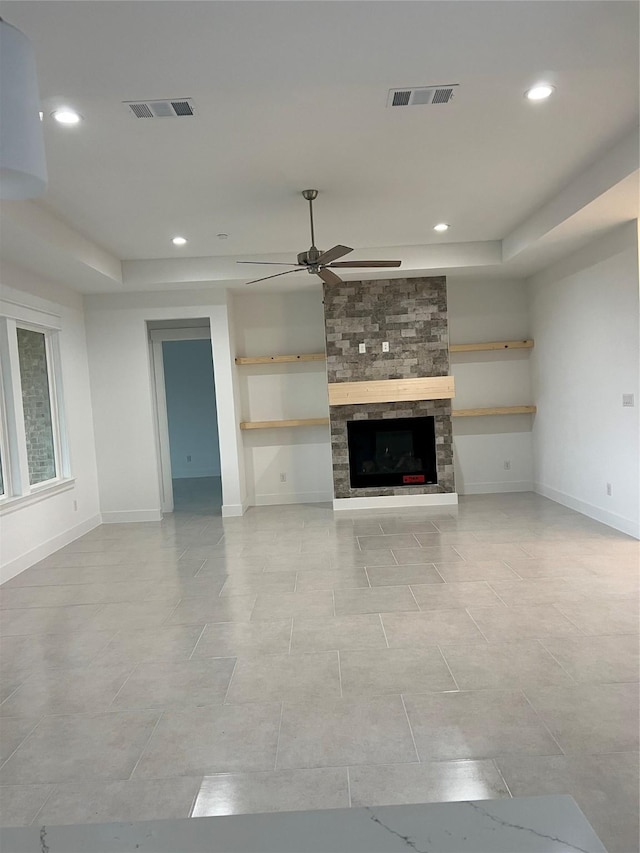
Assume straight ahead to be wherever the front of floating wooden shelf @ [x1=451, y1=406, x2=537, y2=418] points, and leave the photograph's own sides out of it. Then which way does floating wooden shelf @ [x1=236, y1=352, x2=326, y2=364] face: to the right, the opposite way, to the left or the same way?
the same way

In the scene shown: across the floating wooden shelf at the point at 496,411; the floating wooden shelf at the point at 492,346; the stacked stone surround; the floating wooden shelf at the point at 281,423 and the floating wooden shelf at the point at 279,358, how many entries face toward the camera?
5

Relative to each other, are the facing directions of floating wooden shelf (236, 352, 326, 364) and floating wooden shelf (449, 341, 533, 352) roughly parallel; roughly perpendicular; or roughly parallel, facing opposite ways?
roughly parallel

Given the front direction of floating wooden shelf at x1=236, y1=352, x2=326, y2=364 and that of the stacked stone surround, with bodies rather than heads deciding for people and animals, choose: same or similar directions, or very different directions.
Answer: same or similar directions

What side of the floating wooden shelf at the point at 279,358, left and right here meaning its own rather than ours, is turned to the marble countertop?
front

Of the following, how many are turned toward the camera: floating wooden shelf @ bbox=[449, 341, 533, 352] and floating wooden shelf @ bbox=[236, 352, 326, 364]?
2

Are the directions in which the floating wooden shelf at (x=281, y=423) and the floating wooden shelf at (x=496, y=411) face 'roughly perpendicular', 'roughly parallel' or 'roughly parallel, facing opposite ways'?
roughly parallel

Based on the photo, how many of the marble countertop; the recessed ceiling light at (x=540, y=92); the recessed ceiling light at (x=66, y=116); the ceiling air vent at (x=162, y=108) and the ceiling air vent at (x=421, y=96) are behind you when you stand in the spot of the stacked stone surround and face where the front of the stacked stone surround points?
0

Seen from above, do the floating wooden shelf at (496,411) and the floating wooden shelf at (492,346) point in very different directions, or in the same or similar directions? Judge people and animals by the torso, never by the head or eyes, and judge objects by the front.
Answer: same or similar directions

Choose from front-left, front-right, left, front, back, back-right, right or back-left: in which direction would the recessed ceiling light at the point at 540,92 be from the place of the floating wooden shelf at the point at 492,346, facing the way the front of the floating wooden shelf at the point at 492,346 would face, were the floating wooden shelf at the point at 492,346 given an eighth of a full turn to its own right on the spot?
front-left

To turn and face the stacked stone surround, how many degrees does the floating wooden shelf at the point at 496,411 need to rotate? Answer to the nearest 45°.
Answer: approximately 45° to its right

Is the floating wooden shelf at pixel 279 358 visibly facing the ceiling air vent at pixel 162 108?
yes

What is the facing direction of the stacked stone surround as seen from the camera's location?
facing the viewer

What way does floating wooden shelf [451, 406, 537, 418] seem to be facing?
toward the camera

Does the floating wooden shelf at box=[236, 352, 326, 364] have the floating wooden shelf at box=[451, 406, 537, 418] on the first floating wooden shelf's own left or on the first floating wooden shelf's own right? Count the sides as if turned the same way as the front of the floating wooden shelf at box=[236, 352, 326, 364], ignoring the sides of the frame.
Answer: on the first floating wooden shelf's own left

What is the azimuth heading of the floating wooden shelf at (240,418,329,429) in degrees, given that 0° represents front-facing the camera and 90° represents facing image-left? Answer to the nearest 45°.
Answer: approximately 0°

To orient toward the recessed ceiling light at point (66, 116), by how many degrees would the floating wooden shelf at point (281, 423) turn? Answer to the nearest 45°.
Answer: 0° — it already faces it

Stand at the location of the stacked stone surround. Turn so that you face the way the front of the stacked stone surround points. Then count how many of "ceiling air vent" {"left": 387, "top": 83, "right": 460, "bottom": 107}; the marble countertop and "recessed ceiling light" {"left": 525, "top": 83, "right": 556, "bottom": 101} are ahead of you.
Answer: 3

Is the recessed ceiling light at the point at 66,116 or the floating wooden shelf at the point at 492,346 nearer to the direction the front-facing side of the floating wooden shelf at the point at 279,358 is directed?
the recessed ceiling light
